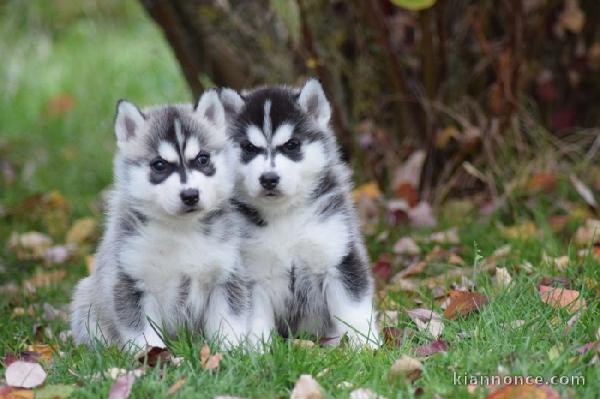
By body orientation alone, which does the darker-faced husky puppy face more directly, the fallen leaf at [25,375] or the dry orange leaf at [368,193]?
the fallen leaf

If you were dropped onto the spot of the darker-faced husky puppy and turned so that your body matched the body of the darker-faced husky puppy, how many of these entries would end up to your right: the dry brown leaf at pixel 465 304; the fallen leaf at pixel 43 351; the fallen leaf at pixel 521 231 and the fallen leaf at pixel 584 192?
1

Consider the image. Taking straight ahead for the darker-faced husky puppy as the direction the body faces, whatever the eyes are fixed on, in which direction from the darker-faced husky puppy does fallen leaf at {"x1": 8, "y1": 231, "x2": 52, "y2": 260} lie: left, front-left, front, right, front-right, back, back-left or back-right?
back-right

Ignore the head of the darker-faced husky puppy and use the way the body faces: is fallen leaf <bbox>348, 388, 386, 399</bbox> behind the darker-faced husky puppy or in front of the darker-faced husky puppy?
in front

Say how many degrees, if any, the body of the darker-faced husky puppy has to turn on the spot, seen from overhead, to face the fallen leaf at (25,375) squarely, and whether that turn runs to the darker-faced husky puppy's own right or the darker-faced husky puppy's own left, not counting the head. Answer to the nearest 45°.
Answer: approximately 45° to the darker-faced husky puppy's own right

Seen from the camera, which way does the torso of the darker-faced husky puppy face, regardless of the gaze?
toward the camera

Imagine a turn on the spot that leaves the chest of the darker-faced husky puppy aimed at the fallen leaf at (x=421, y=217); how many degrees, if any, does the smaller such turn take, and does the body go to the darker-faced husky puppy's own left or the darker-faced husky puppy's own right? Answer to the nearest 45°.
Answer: approximately 135° to the darker-faced husky puppy's own left

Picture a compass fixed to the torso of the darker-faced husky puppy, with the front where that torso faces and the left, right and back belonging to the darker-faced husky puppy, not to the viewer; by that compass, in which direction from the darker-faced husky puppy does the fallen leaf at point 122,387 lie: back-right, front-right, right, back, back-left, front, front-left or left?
front-right

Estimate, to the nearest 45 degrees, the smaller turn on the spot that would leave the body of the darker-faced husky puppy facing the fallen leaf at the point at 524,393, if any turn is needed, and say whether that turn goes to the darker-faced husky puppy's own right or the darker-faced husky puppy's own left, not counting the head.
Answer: approximately 45° to the darker-faced husky puppy's own left

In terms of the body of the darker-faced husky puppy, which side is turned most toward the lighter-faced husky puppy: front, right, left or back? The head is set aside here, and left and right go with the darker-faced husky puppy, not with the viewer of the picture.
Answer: right

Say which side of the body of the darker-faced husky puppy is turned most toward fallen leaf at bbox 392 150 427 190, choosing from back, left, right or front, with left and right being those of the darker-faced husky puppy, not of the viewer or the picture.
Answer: back

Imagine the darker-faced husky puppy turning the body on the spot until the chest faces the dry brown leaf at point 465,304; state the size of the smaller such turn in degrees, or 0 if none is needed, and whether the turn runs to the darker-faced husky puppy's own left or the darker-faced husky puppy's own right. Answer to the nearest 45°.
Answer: approximately 90° to the darker-faced husky puppy's own left

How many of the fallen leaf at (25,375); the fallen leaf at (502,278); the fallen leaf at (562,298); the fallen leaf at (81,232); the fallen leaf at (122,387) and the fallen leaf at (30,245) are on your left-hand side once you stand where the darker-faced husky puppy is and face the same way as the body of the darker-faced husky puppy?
2

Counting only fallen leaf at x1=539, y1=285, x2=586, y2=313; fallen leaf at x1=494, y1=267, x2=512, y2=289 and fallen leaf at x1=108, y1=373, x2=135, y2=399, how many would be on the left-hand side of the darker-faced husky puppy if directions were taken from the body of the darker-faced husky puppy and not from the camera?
2

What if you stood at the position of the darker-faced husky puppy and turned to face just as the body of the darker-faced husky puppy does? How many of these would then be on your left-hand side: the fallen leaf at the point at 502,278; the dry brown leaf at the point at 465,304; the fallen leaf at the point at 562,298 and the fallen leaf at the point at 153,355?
3
